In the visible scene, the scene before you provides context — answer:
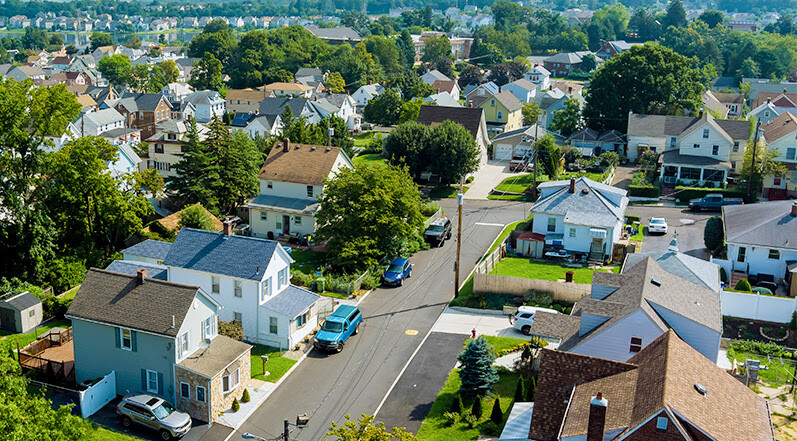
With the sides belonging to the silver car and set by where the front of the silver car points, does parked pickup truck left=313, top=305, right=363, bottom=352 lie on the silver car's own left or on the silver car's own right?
on the silver car's own left

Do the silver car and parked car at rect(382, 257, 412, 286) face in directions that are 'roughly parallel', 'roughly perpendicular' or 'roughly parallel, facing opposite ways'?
roughly perpendicular

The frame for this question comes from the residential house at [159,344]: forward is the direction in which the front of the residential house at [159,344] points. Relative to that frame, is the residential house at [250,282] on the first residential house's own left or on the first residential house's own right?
on the first residential house's own left
